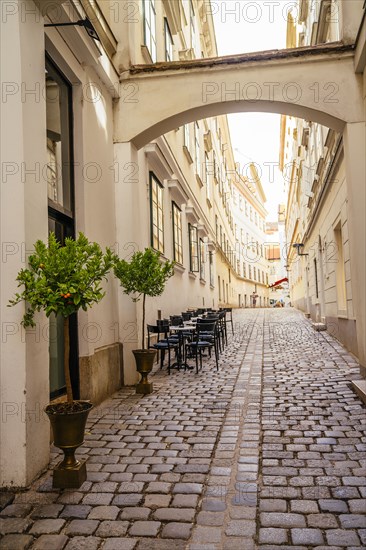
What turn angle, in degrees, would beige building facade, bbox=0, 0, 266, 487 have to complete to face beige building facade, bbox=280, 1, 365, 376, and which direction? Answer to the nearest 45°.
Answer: approximately 45° to its left

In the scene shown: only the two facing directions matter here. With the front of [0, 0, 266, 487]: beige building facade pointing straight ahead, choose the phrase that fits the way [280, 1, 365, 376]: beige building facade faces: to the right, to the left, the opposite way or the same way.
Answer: the opposite way

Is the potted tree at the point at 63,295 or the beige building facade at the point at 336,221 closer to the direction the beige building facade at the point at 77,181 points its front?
the beige building facade

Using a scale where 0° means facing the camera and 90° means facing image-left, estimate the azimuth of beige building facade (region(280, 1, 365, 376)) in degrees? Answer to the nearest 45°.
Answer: approximately 90°

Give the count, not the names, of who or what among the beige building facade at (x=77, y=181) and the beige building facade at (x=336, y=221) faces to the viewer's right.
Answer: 1

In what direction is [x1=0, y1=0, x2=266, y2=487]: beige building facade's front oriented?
to the viewer's right
